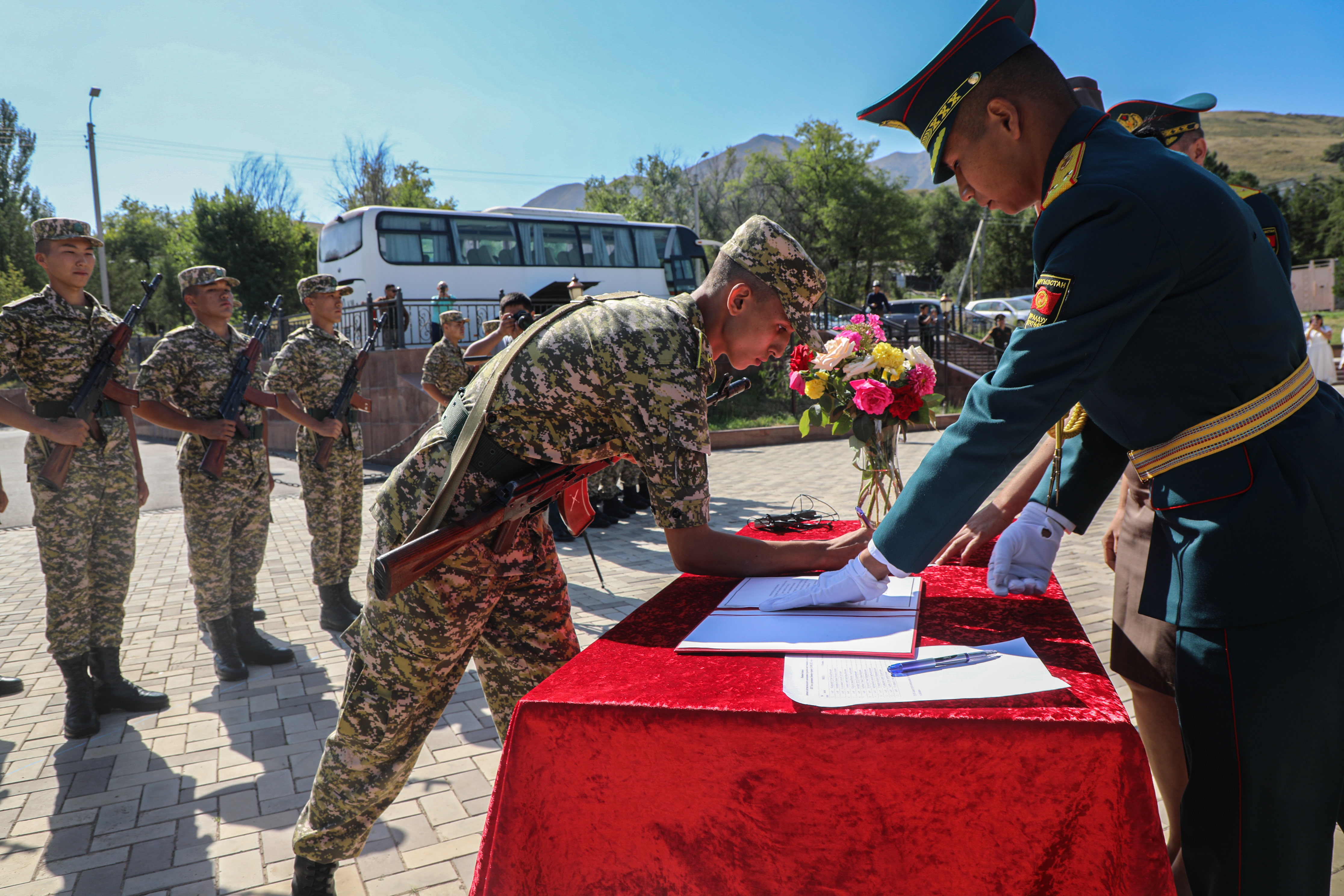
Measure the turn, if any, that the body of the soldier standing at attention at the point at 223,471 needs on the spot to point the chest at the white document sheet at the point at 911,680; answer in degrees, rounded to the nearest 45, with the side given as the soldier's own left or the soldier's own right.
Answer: approximately 45° to the soldier's own right

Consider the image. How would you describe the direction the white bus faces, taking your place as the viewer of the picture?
facing away from the viewer and to the right of the viewer

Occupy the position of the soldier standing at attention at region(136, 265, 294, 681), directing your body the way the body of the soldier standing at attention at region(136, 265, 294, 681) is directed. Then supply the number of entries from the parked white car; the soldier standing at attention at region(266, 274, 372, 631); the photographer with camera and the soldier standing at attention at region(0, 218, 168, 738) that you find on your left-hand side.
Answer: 3

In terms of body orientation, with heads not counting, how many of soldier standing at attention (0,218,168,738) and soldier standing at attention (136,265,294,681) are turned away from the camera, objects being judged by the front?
0

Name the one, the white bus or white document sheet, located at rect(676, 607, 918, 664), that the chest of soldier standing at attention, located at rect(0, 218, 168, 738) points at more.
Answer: the white document sheet

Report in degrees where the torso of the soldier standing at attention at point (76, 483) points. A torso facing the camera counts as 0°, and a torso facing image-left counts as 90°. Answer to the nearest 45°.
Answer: approximately 315°

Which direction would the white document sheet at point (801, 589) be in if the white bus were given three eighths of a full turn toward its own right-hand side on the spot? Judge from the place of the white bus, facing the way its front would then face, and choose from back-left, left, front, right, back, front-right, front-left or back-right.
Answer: front

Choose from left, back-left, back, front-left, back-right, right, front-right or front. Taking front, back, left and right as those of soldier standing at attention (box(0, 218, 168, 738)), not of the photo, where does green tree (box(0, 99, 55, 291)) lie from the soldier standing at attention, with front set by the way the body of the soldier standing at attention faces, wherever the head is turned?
back-left

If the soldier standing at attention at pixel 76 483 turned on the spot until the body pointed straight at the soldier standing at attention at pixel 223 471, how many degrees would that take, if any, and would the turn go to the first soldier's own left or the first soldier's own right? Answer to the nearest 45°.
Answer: approximately 90° to the first soldier's own left

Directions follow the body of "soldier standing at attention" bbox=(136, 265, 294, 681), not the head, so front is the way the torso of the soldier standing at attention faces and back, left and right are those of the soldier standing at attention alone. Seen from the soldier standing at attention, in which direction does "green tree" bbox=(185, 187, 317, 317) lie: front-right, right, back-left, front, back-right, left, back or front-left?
back-left

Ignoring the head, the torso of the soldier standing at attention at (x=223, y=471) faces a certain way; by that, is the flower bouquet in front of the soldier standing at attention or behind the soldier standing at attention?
in front
